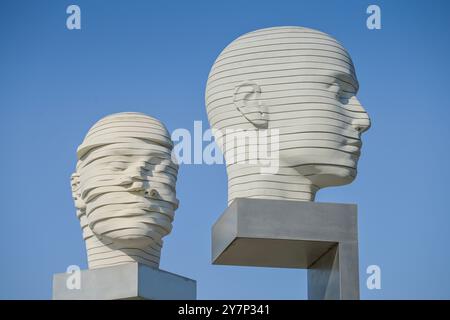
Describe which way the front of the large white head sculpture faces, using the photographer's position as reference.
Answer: facing to the right of the viewer

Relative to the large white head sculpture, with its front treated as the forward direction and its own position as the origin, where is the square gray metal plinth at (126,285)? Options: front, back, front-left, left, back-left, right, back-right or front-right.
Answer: back-left

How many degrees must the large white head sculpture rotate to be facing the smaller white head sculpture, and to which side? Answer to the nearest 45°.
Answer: approximately 135° to its left
